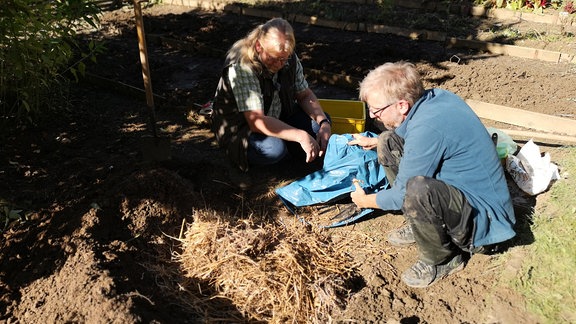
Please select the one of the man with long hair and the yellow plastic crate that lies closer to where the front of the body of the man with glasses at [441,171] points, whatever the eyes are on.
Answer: the man with long hair

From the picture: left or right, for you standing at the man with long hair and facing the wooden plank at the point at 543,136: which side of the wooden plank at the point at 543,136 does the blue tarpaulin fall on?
right

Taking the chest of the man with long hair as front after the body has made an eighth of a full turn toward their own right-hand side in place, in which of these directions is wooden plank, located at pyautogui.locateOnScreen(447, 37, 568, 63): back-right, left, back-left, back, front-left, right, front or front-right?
back-left

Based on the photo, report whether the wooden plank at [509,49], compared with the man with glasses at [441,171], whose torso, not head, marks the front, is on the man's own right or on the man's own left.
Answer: on the man's own right

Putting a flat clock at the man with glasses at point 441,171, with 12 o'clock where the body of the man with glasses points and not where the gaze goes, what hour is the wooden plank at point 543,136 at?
The wooden plank is roughly at 4 o'clock from the man with glasses.

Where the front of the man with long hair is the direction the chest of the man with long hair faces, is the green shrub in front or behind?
behind

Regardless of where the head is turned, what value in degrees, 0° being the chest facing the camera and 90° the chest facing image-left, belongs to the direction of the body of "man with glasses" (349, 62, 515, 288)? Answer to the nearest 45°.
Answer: approximately 90°

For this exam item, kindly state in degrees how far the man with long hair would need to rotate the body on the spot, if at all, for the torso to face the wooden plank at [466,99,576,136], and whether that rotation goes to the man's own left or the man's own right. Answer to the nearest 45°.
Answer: approximately 45° to the man's own left

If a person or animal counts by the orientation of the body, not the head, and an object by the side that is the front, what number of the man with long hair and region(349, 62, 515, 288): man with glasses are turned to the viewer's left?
1

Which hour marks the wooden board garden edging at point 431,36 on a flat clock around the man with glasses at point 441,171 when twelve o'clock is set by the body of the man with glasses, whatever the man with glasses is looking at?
The wooden board garden edging is roughly at 3 o'clock from the man with glasses.

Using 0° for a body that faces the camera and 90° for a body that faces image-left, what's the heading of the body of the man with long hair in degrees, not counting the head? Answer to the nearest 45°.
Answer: approximately 315°

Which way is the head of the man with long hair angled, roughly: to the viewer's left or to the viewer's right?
to the viewer's right

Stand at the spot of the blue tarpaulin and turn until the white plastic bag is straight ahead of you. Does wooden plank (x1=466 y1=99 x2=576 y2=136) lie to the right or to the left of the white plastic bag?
left
